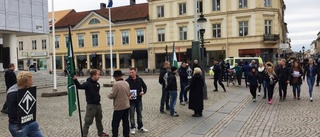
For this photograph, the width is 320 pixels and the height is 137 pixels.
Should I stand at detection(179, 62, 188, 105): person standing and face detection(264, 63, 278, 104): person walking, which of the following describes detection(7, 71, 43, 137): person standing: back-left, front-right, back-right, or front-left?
back-right

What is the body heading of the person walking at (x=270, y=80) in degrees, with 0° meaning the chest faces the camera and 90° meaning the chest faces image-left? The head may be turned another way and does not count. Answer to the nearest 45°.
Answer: approximately 0°

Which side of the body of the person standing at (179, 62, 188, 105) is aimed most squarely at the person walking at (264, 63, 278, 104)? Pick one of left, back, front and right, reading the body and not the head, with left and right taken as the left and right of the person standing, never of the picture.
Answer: left

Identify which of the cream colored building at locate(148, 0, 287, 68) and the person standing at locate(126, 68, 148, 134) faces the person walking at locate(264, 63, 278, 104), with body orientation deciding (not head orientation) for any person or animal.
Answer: the cream colored building

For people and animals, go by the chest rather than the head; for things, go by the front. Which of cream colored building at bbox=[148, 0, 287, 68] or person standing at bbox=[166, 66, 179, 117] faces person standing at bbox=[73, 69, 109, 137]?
the cream colored building
